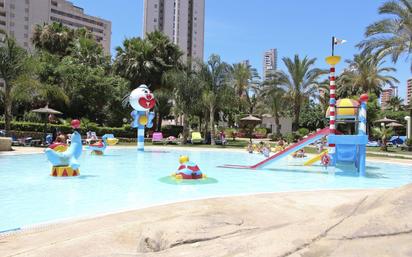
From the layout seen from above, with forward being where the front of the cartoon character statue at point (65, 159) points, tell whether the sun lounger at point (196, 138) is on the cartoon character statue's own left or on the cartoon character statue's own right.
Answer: on the cartoon character statue's own left

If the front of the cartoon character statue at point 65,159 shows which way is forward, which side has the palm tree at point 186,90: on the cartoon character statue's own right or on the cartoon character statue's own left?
on the cartoon character statue's own left

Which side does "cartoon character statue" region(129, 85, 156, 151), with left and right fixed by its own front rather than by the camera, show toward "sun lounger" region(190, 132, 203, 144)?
left

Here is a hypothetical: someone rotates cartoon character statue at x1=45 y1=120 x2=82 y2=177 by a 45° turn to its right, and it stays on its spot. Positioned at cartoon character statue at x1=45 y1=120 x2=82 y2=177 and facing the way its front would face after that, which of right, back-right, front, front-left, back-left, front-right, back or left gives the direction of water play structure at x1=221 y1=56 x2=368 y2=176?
front-left

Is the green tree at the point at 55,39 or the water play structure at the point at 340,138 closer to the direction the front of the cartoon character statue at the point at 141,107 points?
the water play structure

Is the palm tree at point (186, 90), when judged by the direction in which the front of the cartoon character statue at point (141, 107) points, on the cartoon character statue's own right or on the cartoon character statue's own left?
on the cartoon character statue's own left

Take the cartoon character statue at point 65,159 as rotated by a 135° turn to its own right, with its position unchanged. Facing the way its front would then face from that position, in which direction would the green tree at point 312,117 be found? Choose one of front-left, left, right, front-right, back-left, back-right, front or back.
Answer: back

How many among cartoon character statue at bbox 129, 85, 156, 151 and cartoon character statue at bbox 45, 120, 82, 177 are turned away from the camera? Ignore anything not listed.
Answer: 0

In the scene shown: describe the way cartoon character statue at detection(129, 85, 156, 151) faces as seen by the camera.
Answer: facing the viewer and to the right of the viewer

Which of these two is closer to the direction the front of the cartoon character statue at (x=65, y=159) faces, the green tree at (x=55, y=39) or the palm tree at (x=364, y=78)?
the palm tree
